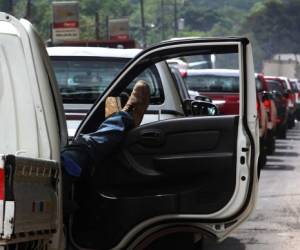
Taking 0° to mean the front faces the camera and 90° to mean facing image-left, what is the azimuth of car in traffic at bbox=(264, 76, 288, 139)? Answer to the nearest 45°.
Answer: approximately 180°

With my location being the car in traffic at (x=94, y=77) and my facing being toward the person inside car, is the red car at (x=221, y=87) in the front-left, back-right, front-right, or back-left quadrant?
back-left

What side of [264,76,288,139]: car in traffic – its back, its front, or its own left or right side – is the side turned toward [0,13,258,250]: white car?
back

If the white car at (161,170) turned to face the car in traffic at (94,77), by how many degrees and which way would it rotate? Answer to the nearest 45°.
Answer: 0° — it already faces it

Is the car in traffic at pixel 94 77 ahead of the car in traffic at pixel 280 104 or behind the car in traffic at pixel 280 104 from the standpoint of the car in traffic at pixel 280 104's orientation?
behind

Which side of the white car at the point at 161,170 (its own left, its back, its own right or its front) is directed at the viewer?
back

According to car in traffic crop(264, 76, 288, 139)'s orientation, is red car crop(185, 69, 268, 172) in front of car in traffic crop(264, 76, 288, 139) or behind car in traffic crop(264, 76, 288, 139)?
behind

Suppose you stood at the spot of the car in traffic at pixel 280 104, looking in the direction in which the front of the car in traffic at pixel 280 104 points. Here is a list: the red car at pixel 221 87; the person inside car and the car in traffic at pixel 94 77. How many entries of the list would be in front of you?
0

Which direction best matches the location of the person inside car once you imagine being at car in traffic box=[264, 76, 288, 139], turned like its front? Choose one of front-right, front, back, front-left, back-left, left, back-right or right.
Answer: back

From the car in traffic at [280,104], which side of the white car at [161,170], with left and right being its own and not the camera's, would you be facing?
front

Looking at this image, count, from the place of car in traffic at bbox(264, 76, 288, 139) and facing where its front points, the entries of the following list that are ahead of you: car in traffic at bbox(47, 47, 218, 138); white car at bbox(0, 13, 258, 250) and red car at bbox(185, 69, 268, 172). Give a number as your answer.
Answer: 0

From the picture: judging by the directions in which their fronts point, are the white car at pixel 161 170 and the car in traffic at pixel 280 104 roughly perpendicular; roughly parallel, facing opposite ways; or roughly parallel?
roughly parallel

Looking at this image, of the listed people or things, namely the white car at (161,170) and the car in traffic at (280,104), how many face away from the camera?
2

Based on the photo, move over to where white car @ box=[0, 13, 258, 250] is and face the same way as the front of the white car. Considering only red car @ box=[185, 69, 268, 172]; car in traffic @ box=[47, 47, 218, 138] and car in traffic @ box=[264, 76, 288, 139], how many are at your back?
0
